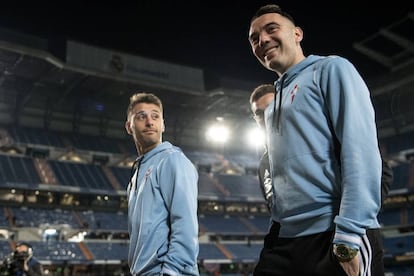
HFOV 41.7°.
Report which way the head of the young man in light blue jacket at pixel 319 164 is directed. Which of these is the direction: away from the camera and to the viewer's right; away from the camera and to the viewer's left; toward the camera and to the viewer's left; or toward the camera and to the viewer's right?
toward the camera and to the viewer's left

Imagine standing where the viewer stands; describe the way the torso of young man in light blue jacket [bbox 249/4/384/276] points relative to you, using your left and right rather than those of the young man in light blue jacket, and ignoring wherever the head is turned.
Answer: facing the viewer and to the left of the viewer

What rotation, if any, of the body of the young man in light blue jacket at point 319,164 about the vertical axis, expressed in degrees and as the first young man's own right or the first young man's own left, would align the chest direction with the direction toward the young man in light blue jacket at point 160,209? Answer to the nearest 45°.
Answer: approximately 90° to the first young man's own right

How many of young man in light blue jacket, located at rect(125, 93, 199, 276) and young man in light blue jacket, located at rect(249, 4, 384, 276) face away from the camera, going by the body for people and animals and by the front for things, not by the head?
0

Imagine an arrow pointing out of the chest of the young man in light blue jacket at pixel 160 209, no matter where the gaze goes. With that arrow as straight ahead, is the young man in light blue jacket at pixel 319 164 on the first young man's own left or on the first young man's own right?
on the first young man's own left
